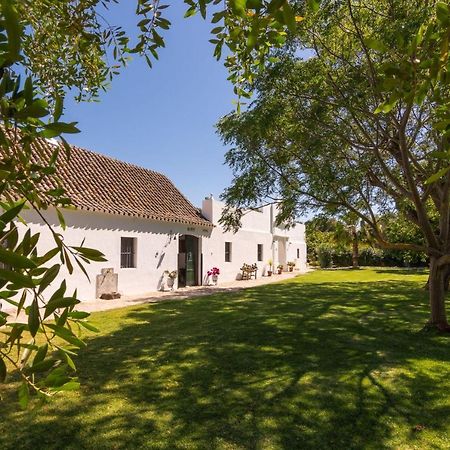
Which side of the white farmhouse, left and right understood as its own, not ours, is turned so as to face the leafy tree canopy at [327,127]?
front

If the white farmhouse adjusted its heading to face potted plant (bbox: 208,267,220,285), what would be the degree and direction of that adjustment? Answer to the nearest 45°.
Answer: approximately 90° to its left

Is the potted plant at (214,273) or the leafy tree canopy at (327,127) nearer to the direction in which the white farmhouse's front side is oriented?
the leafy tree canopy

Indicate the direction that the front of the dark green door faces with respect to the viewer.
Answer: facing the viewer and to the right of the viewer

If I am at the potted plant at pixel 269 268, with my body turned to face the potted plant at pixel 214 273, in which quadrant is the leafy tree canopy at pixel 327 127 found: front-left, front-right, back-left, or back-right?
front-left

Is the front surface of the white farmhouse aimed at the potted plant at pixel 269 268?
no

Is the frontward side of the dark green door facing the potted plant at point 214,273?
no

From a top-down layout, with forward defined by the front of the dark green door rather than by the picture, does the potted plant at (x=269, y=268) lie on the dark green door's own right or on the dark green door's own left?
on the dark green door's own left

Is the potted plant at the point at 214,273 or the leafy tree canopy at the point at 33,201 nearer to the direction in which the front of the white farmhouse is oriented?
the leafy tree canopy

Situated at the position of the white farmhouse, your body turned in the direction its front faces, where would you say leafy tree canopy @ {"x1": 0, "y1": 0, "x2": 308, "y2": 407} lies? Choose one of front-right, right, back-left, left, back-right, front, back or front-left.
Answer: front-right

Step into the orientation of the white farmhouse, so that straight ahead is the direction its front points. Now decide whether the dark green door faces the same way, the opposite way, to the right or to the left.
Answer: the same way

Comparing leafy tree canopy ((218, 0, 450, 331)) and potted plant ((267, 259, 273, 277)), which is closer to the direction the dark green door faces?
the leafy tree canopy
